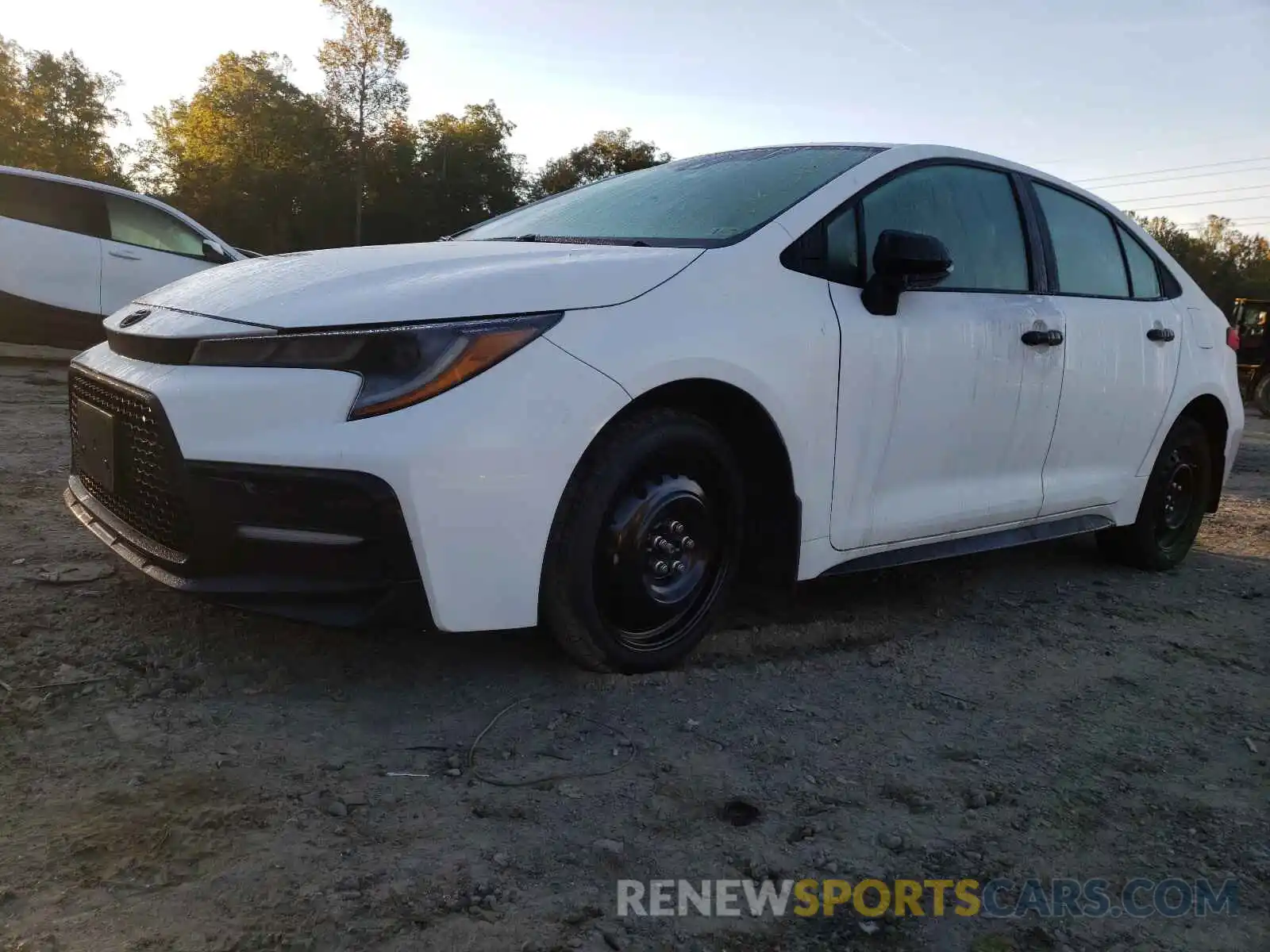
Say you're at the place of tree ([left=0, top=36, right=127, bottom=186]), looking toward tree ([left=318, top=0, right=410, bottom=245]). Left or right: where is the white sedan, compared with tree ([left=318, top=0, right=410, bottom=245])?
right

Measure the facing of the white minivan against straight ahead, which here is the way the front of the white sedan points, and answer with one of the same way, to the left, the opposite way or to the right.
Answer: the opposite way

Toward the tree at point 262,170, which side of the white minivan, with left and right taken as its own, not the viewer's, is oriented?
left

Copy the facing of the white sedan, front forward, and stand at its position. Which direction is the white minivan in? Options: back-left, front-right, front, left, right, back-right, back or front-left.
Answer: right

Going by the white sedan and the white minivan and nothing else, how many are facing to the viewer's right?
1

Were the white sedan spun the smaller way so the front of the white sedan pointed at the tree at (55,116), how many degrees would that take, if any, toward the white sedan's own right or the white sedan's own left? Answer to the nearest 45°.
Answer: approximately 90° to the white sedan's own right

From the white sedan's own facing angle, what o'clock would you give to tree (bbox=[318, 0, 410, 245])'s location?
The tree is roughly at 4 o'clock from the white sedan.

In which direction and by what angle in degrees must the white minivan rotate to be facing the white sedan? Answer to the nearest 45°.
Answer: approximately 90° to its right

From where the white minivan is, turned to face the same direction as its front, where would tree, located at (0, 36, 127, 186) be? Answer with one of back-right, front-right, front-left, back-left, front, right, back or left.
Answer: left

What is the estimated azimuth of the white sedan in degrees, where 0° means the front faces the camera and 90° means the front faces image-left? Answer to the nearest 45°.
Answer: approximately 45°

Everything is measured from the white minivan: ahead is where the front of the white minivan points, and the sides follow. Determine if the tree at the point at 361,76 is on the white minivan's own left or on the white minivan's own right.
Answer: on the white minivan's own left

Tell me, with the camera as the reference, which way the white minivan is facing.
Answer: facing to the right of the viewer
